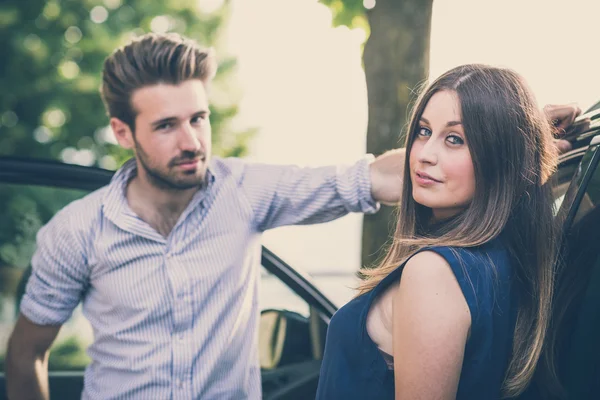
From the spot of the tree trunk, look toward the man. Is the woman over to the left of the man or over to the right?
left

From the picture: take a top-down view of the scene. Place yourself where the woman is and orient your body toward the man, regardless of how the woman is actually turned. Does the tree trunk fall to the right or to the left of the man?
right

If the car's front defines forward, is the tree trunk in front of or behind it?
in front
